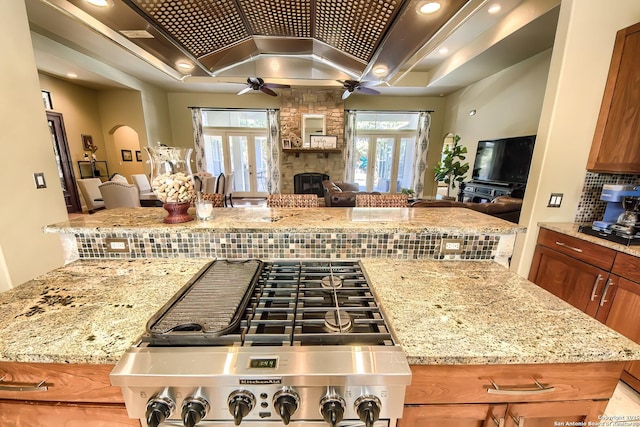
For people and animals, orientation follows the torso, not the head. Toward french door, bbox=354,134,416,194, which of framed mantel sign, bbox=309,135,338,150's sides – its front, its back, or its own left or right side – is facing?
left

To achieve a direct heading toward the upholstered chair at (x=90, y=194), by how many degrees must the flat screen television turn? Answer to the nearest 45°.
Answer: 0° — it already faces it

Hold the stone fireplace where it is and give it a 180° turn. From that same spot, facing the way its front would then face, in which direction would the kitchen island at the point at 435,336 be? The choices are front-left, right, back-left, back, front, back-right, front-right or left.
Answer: back

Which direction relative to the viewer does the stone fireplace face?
toward the camera

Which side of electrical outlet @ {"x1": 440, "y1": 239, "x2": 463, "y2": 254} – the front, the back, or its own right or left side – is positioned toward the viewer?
front

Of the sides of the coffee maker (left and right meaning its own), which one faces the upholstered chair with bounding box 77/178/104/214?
front

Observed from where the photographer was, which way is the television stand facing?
facing the viewer and to the left of the viewer

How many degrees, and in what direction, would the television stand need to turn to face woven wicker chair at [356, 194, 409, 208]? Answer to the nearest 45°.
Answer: approximately 45° to its left

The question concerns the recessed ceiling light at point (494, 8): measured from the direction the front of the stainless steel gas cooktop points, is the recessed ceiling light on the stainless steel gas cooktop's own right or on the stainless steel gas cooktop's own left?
on the stainless steel gas cooktop's own left

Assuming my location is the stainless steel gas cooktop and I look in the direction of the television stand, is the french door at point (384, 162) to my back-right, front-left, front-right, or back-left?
front-left

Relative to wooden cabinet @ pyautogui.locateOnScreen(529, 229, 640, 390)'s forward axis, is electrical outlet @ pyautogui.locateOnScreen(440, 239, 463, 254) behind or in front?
in front

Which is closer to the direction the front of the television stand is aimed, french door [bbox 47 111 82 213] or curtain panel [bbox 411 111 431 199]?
the french door

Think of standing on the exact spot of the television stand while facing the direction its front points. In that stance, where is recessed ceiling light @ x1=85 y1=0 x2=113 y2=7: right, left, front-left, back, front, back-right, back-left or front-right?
front-left

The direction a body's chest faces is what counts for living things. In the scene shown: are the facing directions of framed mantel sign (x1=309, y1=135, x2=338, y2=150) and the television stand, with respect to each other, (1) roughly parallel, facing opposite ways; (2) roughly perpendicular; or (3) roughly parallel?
roughly perpendicular

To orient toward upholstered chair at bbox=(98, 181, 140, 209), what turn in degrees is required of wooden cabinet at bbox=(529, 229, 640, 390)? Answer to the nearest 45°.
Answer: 0° — it already faces it

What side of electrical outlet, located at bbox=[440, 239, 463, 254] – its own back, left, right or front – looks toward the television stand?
back
